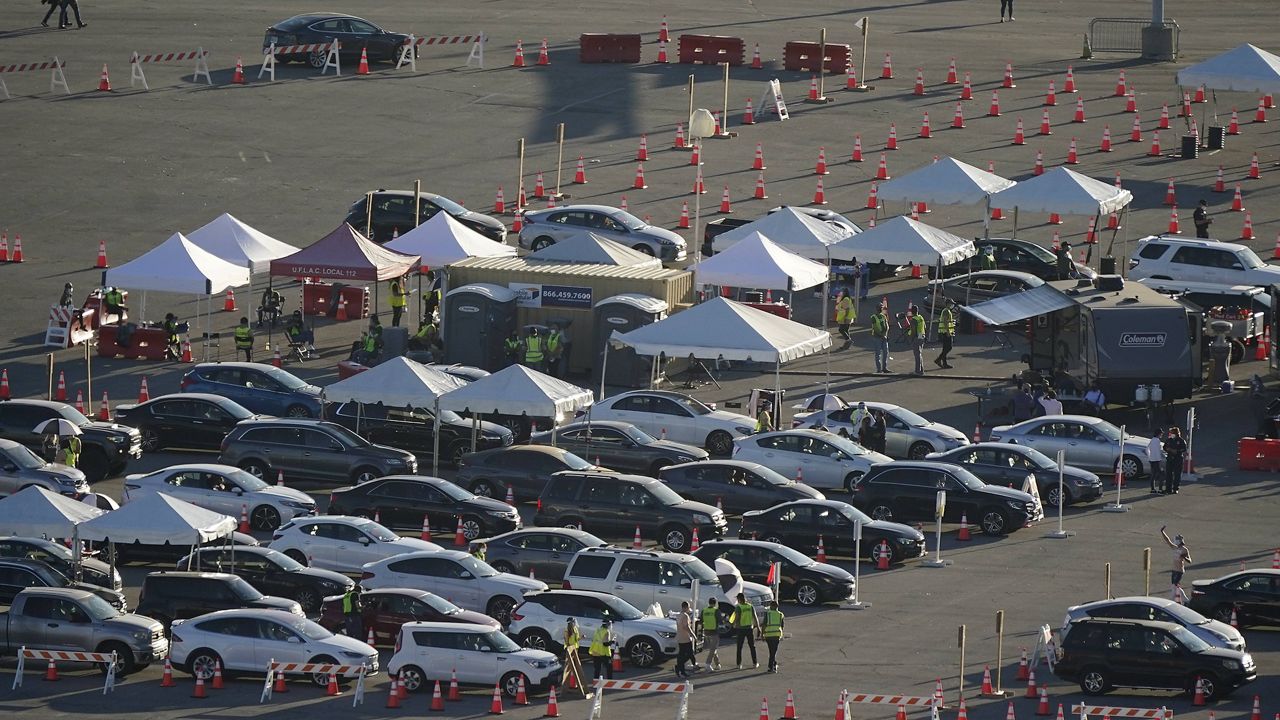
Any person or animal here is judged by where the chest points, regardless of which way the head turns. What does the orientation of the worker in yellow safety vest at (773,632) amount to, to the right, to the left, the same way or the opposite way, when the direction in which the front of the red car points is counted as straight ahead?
to the left

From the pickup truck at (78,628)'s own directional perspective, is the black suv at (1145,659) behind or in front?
in front

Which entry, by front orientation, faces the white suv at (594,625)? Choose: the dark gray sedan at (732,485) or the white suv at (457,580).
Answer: the white suv at (457,580)

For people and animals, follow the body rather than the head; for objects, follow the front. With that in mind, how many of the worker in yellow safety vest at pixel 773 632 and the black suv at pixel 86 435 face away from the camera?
1

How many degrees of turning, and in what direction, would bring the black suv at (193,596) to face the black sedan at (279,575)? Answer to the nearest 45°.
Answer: approximately 45° to its left

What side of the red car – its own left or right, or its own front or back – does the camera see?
right

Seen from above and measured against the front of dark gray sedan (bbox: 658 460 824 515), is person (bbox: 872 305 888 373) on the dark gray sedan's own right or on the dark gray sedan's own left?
on the dark gray sedan's own left

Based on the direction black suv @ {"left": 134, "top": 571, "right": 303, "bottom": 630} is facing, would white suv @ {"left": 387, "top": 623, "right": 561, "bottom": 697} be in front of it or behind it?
in front

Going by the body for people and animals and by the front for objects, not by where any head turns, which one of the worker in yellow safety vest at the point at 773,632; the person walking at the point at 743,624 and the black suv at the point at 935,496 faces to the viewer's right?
the black suv

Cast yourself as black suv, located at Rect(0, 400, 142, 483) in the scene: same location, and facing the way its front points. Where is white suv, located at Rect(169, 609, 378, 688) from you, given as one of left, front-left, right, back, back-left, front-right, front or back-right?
front-right

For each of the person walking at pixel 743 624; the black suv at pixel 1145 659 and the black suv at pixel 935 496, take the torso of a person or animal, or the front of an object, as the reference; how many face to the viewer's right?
2

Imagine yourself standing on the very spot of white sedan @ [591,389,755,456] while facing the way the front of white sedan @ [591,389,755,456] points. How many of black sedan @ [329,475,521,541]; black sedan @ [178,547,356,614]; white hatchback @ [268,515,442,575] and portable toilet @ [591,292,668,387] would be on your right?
3

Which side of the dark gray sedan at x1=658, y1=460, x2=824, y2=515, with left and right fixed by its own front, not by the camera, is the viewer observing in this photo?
right

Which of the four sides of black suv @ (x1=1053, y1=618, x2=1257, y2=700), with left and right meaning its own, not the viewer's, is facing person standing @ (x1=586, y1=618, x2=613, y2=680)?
back

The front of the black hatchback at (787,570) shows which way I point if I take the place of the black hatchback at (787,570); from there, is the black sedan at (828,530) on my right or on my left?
on my left

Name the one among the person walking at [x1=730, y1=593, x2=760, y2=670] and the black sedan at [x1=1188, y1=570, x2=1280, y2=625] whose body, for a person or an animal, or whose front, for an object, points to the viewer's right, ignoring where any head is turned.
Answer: the black sedan

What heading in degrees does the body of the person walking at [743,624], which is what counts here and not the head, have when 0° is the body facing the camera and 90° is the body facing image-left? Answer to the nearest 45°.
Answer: approximately 180°

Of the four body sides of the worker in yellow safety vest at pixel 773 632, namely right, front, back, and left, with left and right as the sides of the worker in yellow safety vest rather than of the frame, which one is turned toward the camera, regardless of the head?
back
